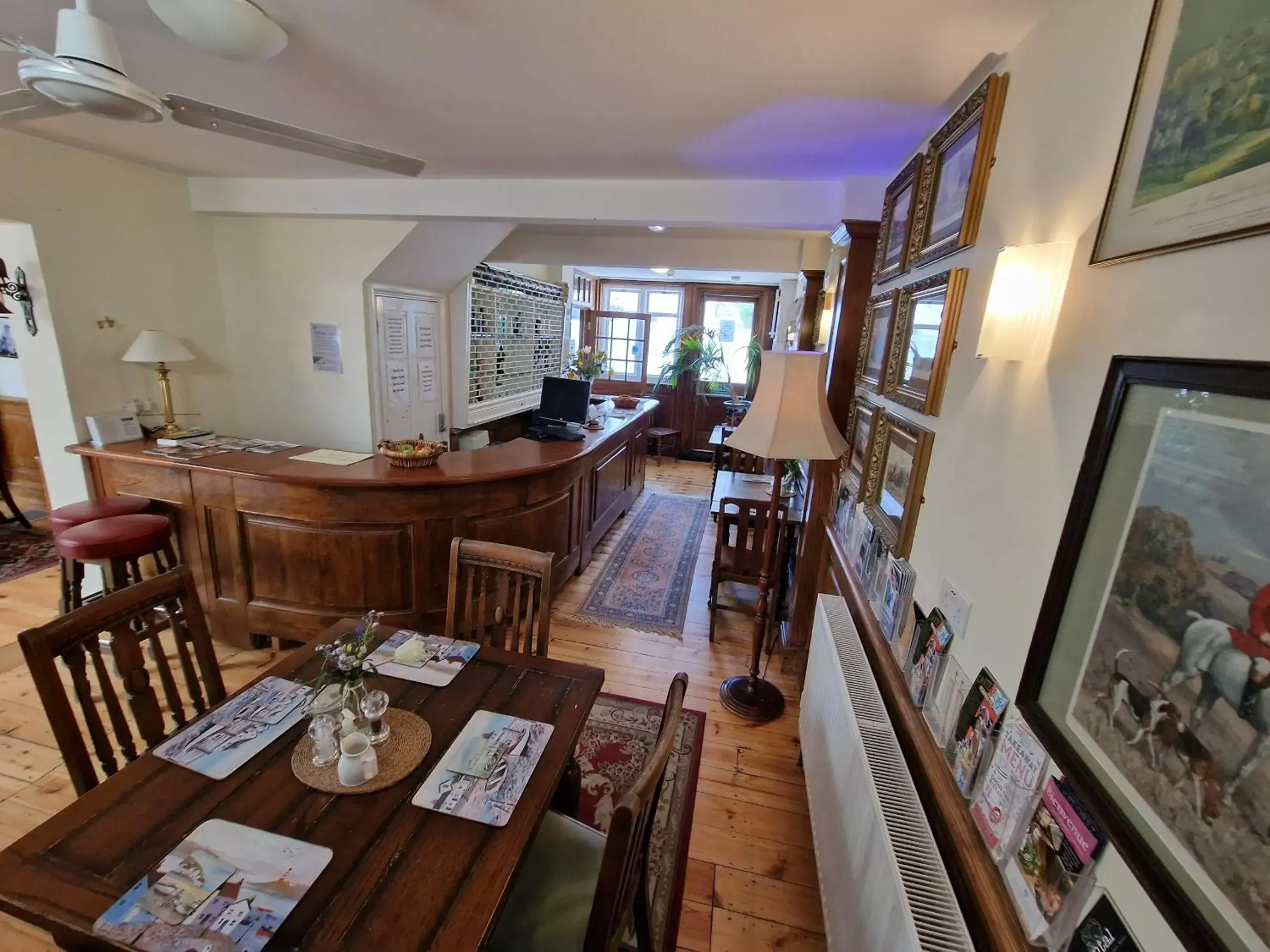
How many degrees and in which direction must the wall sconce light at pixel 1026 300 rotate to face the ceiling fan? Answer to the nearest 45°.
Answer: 0° — it already faces it

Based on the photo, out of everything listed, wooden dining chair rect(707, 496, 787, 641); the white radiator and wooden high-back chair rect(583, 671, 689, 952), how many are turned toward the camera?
0

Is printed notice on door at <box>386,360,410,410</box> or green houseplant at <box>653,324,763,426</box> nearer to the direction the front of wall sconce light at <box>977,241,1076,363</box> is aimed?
the printed notice on door

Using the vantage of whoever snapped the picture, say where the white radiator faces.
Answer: facing to the left of the viewer

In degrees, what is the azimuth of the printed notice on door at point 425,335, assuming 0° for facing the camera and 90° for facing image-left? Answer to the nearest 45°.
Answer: approximately 0°

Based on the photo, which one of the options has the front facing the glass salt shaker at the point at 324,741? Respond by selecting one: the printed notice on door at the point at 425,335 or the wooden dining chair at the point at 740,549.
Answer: the printed notice on door

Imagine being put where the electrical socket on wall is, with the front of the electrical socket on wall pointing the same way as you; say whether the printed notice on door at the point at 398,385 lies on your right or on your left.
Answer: on your right

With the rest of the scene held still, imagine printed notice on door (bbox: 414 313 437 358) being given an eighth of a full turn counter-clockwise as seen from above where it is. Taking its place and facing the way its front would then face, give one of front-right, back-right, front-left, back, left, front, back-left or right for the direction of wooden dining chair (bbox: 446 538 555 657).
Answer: front-right

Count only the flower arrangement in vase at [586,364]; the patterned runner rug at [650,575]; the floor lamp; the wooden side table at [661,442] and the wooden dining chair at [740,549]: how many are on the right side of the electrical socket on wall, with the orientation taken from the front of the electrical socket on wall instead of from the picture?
5

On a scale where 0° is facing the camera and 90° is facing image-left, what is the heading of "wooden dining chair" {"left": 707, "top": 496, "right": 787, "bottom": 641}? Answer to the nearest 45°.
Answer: approximately 180°

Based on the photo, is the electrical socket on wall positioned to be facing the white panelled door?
no

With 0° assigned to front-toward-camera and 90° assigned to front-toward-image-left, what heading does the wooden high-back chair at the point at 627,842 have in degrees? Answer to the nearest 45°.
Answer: approximately 90°

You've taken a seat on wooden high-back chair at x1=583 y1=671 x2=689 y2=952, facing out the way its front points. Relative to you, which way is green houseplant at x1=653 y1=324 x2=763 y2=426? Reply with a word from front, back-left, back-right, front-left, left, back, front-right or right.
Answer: right

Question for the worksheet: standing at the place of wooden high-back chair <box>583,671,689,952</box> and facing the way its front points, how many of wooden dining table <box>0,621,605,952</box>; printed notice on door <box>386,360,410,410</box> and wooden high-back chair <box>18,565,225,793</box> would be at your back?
0

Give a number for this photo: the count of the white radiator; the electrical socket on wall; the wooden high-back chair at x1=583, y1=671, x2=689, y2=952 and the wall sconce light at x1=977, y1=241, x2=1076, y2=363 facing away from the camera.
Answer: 0

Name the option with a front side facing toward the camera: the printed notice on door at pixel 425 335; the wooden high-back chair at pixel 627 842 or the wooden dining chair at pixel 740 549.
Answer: the printed notice on door

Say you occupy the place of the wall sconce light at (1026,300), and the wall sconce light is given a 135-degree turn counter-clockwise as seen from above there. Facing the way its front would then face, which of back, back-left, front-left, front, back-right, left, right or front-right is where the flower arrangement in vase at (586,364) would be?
back-left

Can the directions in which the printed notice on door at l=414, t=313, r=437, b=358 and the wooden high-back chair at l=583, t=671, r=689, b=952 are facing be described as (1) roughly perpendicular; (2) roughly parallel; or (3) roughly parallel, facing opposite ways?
roughly perpendicular

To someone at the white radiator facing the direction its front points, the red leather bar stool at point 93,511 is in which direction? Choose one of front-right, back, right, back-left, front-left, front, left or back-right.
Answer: front

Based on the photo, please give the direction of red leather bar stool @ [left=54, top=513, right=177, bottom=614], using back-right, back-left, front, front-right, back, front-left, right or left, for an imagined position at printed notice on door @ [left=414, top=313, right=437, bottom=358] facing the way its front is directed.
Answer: front-right
